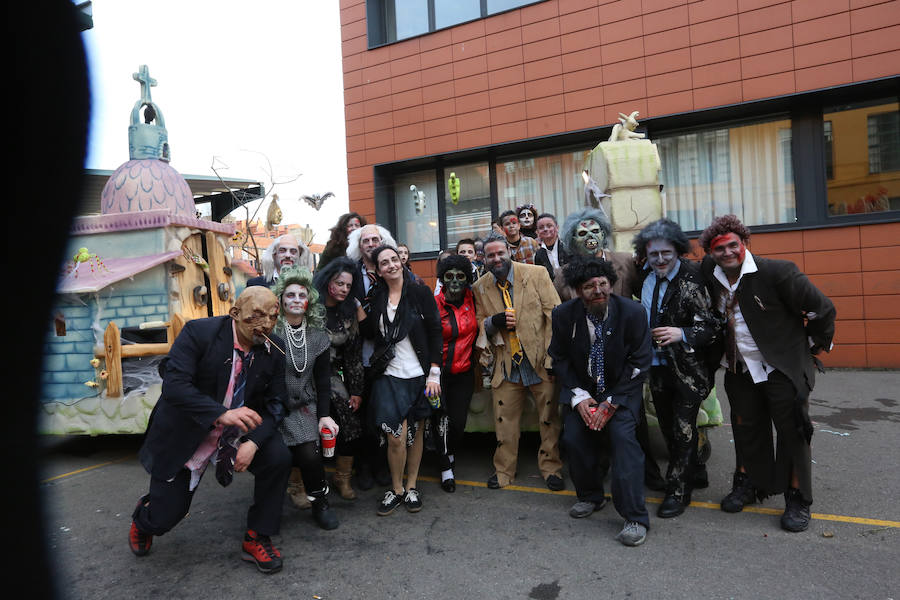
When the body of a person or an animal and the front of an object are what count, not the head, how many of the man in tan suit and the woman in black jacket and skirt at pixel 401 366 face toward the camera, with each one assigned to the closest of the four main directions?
2

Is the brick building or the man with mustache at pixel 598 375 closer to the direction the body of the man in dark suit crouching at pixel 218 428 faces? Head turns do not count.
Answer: the man with mustache

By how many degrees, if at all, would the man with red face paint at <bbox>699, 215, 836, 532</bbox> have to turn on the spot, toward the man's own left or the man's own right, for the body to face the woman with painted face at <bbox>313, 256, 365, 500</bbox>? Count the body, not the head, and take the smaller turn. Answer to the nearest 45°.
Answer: approximately 45° to the man's own right

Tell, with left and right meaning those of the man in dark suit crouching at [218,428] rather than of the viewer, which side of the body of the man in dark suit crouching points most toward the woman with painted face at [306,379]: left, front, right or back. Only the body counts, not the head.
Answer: left

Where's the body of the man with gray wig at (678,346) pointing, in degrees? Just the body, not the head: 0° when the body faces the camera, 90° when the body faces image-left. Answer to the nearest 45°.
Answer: approximately 45°

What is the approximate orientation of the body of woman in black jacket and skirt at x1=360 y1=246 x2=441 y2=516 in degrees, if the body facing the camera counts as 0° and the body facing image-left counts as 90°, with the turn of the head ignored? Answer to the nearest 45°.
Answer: approximately 0°
